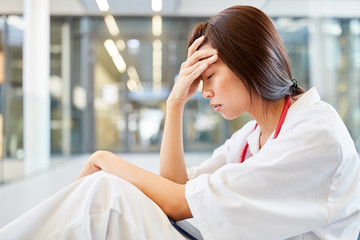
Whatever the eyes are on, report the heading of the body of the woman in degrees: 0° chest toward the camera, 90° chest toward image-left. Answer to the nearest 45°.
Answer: approximately 90°

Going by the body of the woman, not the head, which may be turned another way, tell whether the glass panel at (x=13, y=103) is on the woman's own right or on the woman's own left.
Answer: on the woman's own right
